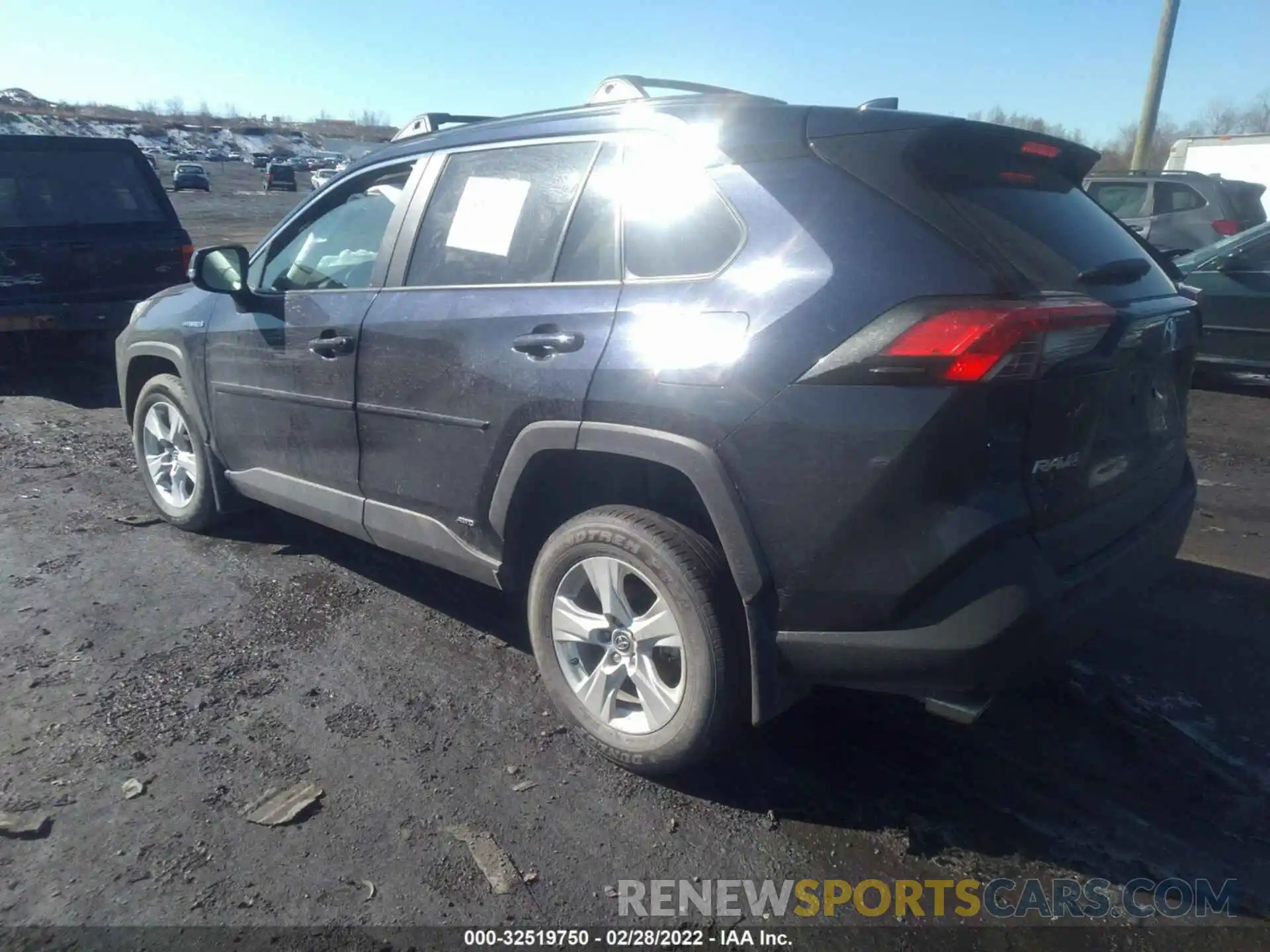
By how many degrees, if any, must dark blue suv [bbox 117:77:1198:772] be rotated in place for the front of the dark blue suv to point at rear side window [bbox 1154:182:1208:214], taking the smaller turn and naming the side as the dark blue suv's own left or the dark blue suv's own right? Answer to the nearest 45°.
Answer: approximately 90° to the dark blue suv's own right

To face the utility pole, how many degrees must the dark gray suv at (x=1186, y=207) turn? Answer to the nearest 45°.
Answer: approximately 45° to its right

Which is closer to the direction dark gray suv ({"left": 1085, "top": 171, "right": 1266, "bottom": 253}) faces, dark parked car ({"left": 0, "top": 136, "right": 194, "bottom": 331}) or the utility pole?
the utility pole

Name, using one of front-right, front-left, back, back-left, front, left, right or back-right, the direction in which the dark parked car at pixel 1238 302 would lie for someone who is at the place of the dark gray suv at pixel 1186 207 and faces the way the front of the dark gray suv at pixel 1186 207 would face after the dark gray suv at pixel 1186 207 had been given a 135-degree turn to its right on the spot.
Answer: right

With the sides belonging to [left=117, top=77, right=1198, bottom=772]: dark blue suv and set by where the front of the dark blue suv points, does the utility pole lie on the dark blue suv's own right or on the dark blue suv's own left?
on the dark blue suv's own right

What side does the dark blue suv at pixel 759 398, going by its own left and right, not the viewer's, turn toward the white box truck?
right

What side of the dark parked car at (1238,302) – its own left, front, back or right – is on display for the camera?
left

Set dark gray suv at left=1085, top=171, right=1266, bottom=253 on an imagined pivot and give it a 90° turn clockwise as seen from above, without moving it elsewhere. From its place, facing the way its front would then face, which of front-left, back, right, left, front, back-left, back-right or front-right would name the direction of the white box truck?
front-left

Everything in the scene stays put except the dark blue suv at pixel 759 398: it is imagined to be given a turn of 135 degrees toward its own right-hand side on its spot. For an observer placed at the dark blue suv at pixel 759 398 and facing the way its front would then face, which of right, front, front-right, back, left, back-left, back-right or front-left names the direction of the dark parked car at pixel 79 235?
back-left

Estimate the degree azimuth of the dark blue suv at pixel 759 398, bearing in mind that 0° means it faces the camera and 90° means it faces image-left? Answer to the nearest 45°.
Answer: approximately 135°

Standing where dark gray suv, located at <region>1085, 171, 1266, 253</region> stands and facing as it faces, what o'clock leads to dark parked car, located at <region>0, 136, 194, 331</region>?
The dark parked car is roughly at 9 o'clock from the dark gray suv.

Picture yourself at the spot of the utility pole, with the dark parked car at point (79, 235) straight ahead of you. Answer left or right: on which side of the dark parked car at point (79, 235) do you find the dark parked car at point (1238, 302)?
left

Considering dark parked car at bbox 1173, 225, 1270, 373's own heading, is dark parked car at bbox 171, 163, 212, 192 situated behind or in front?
in front

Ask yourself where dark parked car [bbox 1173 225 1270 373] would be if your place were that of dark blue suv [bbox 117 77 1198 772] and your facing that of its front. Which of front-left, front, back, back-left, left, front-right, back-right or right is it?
right

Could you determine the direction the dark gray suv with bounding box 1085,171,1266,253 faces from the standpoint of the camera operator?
facing away from the viewer and to the left of the viewer
